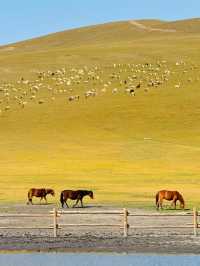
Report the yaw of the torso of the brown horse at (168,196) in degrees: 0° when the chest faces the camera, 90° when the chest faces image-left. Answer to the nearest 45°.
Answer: approximately 270°
